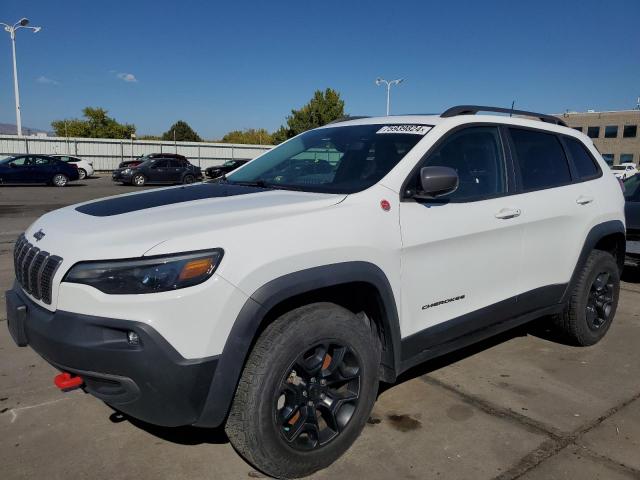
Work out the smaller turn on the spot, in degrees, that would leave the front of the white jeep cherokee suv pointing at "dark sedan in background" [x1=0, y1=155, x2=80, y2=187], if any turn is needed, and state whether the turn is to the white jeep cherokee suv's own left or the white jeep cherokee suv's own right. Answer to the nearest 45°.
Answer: approximately 90° to the white jeep cherokee suv's own right

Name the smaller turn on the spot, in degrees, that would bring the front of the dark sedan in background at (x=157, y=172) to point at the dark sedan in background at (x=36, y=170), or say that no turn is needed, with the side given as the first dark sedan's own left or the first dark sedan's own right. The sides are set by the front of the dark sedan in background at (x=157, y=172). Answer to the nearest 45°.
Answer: approximately 45° to the first dark sedan's own right

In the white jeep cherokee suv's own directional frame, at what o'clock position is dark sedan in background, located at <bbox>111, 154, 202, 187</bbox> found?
The dark sedan in background is roughly at 4 o'clock from the white jeep cherokee suv.

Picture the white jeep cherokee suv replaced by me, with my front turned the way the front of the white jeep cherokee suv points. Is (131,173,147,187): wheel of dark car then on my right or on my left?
on my right

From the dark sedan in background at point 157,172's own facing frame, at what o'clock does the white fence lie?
The white fence is roughly at 4 o'clock from the dark sedan in background.

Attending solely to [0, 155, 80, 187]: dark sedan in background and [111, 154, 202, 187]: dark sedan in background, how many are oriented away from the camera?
0

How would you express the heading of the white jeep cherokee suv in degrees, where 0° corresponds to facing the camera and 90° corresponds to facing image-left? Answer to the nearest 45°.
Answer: approximately 45°

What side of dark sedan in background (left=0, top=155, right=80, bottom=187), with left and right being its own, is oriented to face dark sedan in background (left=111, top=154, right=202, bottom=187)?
back

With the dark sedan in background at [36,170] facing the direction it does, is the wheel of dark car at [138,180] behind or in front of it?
behind

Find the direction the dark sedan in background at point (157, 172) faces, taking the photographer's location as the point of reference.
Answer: facing the viewer and to the left of the viewer

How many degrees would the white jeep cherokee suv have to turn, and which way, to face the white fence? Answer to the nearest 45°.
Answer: approximately 135° to its right

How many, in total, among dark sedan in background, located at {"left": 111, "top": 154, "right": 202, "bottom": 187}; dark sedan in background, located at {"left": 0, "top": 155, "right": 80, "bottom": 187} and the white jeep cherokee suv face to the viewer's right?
0

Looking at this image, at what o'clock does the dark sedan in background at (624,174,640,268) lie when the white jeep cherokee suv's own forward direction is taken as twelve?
The dark sedan in background is roughly at 6 o'clock from the white jeep cherokee suv.

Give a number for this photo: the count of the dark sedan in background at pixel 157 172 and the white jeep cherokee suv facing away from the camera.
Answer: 0

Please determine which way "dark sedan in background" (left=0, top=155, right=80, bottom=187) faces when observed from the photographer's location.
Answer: facing to the left of the viewer

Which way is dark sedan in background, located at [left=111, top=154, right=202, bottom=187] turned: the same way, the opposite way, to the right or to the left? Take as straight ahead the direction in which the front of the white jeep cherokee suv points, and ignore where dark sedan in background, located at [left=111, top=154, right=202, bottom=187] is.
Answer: the same way
